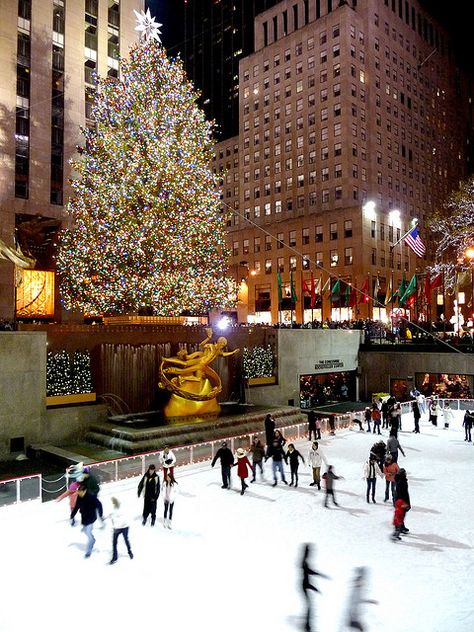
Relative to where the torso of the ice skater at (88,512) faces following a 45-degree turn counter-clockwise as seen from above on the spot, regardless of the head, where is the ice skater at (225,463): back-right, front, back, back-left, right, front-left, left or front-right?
back-left

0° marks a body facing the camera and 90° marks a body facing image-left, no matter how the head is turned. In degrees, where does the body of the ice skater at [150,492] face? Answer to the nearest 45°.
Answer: approximately 0°

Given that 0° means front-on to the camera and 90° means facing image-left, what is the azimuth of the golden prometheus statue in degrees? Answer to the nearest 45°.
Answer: approximately 315°

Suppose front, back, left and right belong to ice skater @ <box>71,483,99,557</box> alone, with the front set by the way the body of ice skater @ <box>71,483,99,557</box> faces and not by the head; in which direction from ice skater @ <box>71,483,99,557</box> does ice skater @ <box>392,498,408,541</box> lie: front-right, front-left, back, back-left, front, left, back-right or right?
back-left

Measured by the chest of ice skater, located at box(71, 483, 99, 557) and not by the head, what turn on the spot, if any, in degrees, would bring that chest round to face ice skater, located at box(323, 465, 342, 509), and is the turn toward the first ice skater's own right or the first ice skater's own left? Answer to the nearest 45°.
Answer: approximately 135° to the first ice skater's own left

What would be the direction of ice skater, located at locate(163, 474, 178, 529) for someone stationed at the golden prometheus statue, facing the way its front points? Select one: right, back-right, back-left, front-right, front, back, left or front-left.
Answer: front-right

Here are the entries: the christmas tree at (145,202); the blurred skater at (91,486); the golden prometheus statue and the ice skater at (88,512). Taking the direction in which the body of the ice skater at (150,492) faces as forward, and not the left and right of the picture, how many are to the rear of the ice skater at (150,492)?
2
